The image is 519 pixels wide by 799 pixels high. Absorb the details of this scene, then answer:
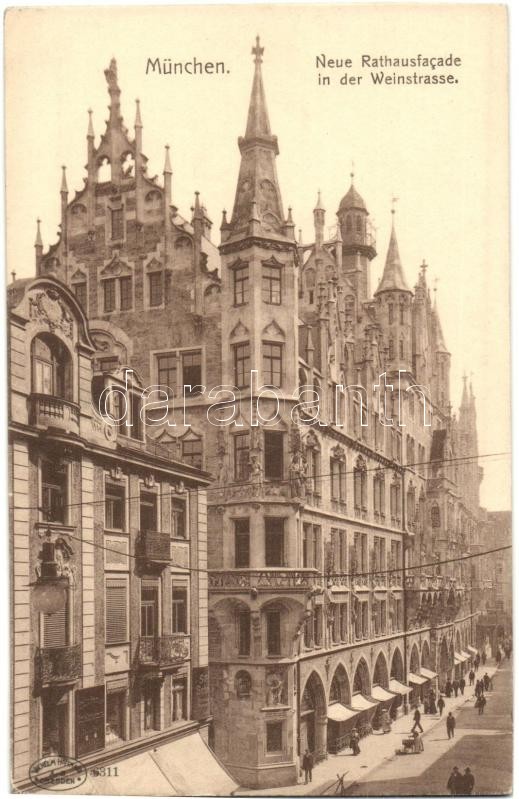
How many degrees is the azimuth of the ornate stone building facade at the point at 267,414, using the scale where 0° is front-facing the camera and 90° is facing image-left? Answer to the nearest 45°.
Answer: approximately 315°

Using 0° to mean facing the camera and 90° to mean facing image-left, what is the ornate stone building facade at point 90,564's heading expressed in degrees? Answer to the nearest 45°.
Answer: approximately 315°

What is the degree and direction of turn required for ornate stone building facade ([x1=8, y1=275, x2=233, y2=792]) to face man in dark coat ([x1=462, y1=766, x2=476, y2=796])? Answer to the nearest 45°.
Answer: approximately 45° to its left

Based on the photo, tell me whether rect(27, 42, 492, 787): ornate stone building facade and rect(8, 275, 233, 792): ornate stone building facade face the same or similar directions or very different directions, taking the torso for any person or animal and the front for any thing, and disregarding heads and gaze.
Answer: same or similar directions

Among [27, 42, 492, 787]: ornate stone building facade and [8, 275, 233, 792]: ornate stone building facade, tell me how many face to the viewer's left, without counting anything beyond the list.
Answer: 0

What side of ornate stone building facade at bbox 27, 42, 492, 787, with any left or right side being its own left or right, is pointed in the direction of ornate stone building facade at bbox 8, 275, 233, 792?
right
